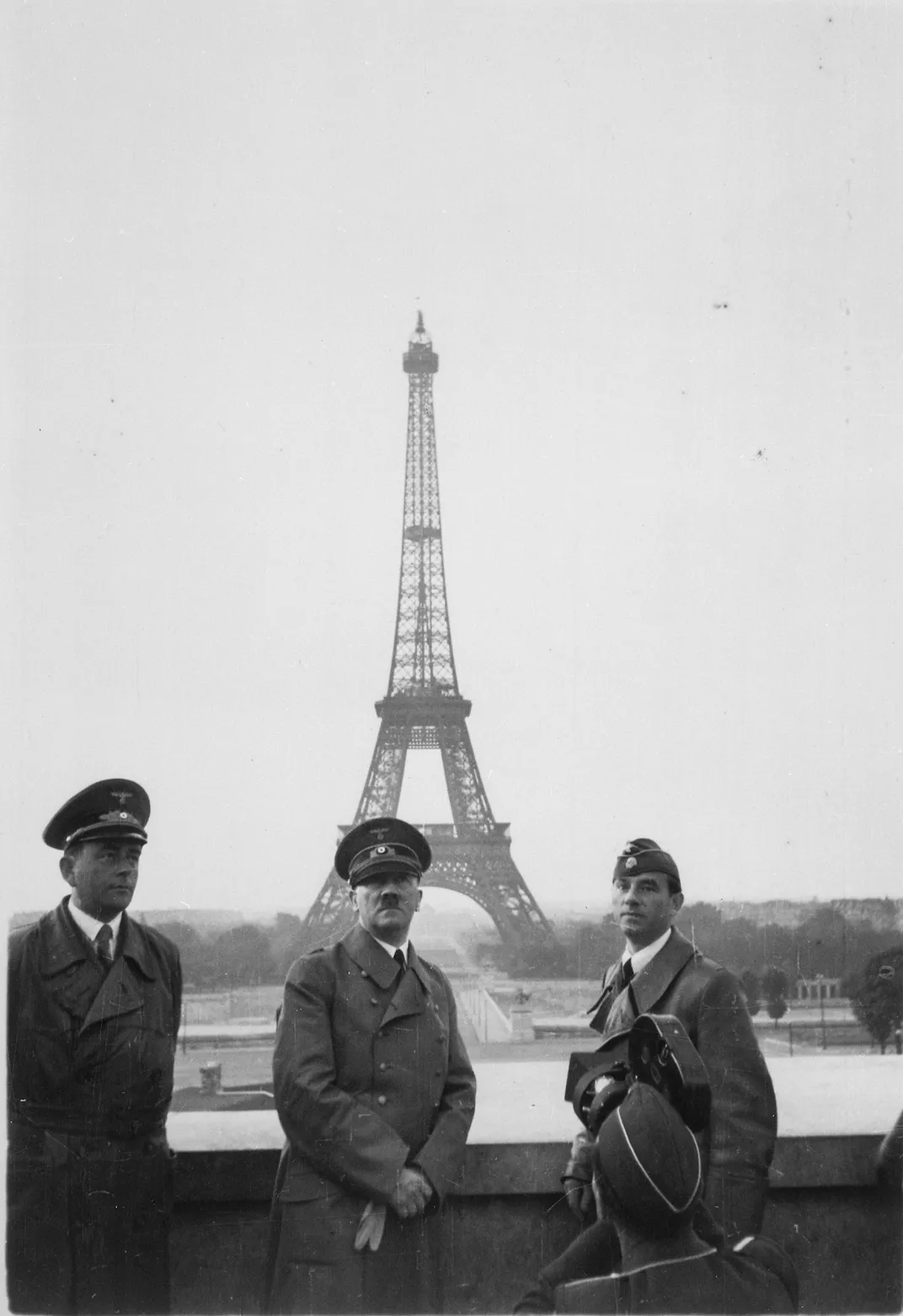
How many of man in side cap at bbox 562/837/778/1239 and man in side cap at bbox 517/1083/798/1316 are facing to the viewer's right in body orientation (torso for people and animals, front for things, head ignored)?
0

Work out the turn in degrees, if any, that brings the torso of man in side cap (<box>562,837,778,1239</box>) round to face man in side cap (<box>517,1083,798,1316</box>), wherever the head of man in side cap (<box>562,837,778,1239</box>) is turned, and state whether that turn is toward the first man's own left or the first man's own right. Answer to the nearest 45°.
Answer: approximately 45° to the first man's own left

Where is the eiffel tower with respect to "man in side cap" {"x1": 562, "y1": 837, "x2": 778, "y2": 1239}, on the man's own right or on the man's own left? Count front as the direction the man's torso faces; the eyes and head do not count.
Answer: on the man's own right

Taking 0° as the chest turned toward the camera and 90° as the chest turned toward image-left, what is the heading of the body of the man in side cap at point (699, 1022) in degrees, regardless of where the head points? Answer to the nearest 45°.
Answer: approximately 45°

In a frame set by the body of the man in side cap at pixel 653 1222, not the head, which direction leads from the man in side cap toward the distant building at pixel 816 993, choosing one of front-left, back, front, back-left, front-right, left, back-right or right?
front-right

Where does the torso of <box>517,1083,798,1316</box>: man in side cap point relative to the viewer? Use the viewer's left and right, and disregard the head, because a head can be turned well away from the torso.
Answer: facing away from the viewer and to the left of the viewer

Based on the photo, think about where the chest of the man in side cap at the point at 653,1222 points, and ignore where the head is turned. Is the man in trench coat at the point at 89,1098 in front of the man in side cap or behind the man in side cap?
in front

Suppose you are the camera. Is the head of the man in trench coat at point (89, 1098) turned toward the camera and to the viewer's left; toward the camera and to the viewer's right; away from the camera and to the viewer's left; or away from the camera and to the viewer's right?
toward the camera and to the viewer's right

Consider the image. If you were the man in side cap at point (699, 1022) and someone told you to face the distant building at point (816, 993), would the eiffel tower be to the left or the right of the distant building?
left

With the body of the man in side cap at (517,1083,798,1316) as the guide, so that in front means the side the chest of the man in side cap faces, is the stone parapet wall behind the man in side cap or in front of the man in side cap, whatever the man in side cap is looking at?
in front
